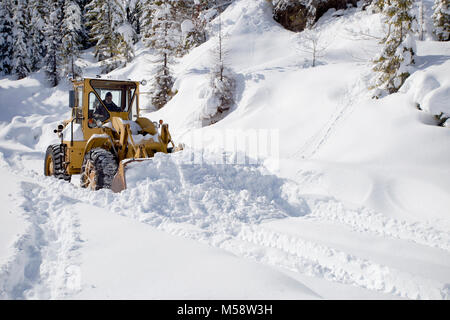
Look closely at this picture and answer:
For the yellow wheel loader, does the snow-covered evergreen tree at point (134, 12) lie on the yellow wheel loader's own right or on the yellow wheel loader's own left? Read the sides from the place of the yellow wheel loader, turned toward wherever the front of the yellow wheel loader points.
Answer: on the yellow wheel loader's own left

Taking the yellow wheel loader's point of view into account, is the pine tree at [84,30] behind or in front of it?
behind

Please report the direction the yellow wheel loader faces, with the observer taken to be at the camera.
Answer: facing the viewer and to the right of the viewer

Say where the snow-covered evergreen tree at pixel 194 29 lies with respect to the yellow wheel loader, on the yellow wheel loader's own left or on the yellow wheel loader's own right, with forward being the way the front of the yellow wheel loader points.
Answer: on the yellow wheel loader's own left

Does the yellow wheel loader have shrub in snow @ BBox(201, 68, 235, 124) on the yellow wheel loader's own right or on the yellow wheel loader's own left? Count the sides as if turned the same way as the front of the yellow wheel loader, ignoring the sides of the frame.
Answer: on the yellow wheel loader's own left

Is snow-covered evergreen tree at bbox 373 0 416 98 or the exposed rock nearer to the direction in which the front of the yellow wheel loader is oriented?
the snow-covered evergreen tree

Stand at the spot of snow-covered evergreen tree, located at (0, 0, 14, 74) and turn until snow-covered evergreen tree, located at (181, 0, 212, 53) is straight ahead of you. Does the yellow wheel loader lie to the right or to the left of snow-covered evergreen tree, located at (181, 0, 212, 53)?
right

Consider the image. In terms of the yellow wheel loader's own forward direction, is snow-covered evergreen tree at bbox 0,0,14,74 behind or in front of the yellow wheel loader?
behind

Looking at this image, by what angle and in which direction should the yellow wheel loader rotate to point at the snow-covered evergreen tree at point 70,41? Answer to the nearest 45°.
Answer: approximately 135° to its left

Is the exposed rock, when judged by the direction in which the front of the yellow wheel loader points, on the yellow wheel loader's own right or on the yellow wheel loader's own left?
on the yellow wheel loader's own left
